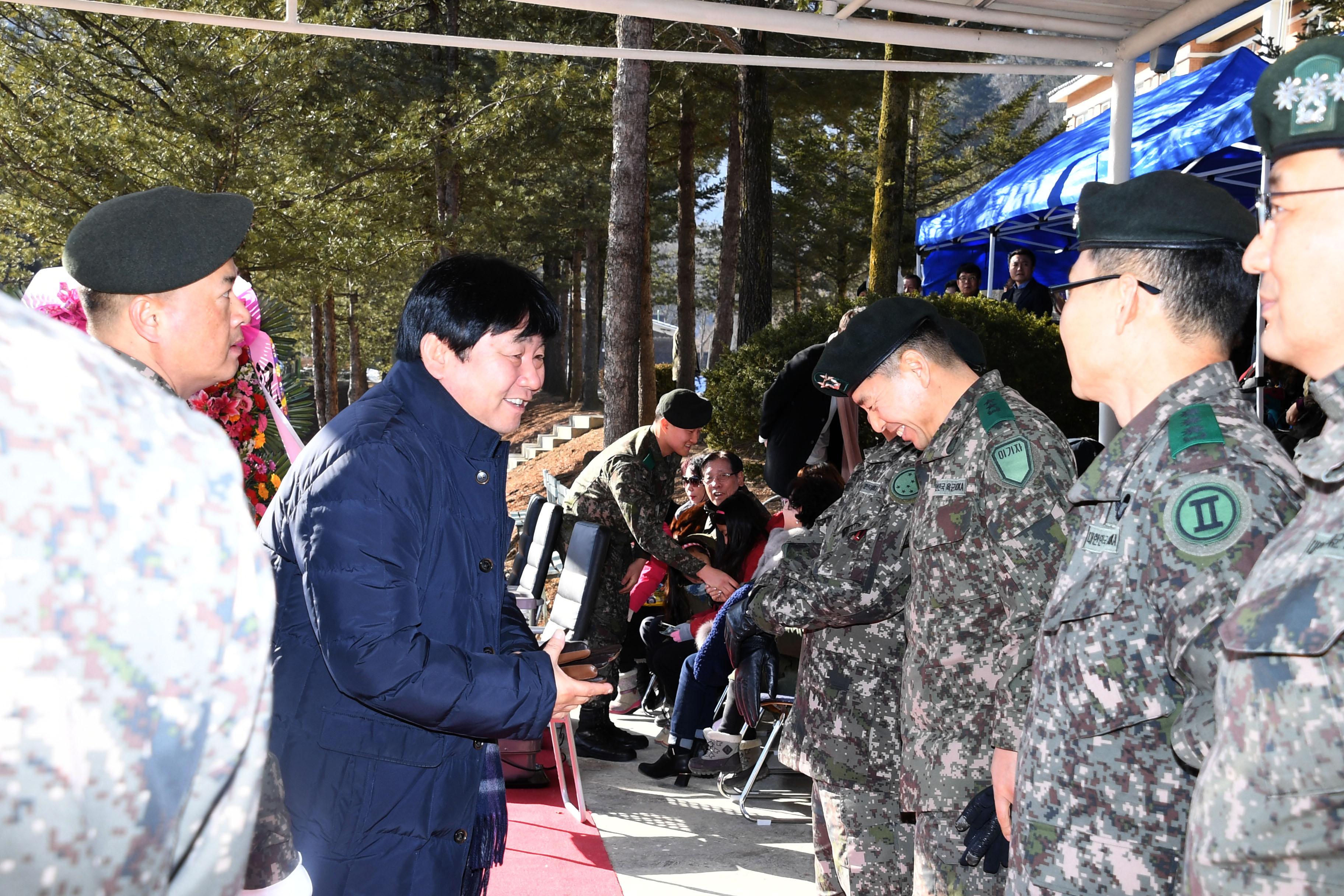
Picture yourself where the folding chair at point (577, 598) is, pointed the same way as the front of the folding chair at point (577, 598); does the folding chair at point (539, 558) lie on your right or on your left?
on your right

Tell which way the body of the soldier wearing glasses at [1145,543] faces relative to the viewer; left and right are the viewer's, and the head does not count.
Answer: facing to the left of the viewer

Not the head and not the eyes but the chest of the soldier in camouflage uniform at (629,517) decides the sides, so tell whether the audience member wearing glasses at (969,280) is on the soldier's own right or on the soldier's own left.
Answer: on the soldier's own left

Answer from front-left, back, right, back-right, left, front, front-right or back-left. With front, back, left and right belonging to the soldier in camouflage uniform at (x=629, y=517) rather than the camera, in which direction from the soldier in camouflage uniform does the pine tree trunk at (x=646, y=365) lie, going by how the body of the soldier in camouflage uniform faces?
left

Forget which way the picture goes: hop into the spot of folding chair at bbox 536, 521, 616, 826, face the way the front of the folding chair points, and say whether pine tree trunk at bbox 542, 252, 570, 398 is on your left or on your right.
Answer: on your right

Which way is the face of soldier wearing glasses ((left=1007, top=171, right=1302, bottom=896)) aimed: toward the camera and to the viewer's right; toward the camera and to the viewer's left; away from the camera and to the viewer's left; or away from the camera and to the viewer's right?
away from the camera and to the viewer's left

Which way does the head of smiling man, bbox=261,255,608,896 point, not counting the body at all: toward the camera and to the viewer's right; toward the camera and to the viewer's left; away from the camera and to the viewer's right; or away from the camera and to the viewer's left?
toward the camera and to the viewer's right

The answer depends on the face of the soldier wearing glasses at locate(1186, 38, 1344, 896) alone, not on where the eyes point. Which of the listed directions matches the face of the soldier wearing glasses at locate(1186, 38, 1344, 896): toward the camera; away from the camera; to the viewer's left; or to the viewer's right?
to the viewer's left

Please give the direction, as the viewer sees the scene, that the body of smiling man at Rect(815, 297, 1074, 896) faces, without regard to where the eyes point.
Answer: to the viewer's left

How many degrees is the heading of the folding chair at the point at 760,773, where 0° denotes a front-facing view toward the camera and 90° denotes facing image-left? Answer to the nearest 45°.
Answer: approximately 90°

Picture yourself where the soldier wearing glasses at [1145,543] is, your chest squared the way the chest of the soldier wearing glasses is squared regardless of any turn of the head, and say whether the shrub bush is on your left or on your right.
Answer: on your right

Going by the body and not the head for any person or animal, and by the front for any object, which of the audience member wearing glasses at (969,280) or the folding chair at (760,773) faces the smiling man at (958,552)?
the audience member wearing glasses

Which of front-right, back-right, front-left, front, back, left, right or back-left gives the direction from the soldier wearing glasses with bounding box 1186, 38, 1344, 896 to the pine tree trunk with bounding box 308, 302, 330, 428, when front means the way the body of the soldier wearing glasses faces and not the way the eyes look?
front-right
